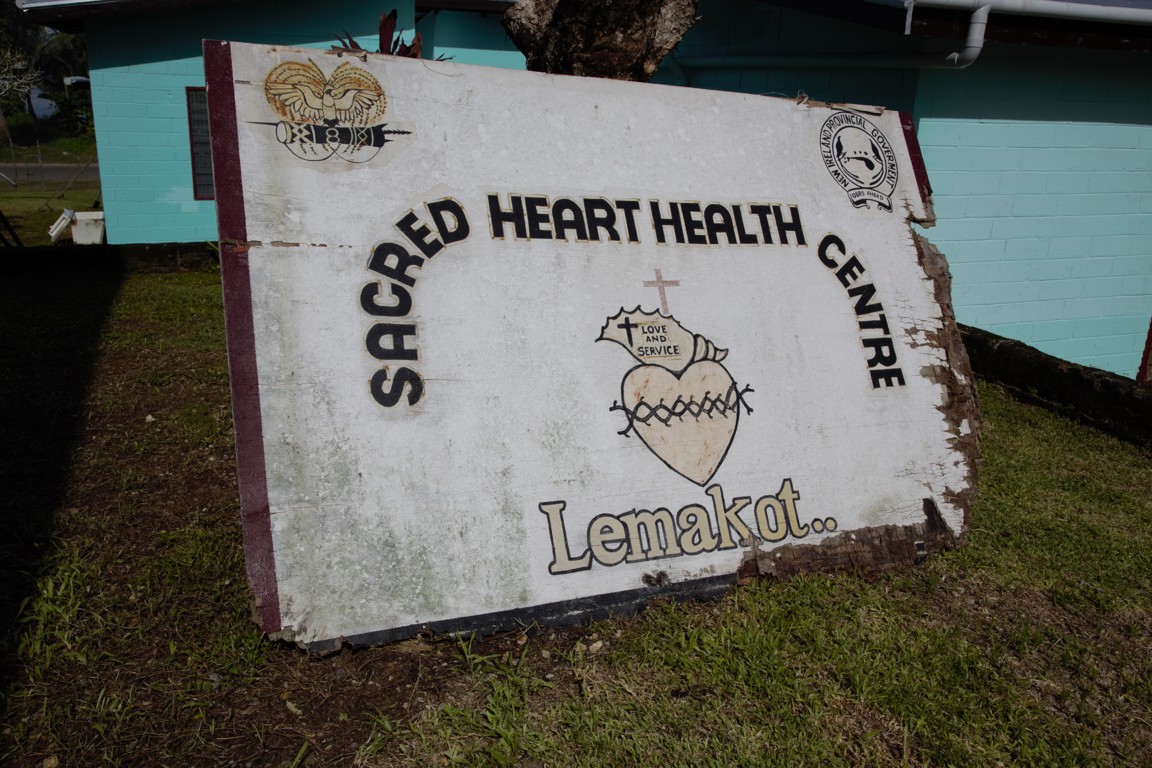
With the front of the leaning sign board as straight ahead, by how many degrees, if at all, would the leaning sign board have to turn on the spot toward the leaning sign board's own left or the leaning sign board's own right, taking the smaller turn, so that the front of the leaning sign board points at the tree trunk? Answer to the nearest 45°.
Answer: approximately 135° to the leaning sign board's own left

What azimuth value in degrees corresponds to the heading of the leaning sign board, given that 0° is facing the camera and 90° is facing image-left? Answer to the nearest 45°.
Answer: approximately 315°
